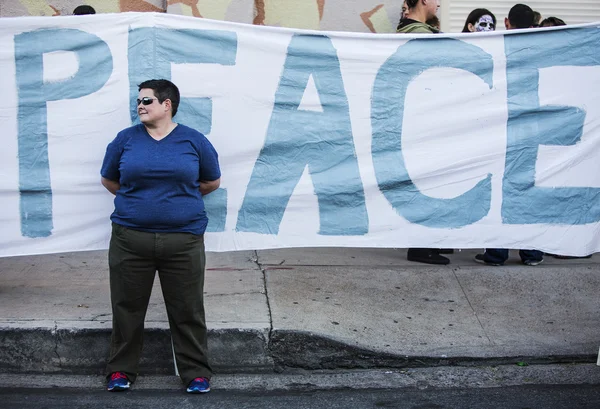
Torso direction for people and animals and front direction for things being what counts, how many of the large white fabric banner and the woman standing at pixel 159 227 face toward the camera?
2

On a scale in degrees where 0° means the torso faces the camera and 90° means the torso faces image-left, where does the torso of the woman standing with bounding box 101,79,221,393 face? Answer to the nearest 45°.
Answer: approximately 0°
